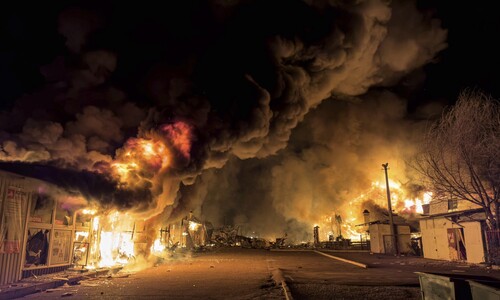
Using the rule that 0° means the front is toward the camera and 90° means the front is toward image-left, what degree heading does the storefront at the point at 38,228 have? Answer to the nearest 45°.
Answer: approximately 315°

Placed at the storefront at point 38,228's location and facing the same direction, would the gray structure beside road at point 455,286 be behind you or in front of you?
in front

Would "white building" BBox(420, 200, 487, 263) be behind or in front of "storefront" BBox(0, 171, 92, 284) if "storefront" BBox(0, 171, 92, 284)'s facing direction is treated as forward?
in front

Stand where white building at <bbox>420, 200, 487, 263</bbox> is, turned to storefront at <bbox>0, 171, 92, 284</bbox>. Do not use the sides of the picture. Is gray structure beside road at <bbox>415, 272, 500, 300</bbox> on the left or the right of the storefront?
left

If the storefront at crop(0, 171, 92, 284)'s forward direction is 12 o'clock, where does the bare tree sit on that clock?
The bare tree is roughly at 11 o'clock from the storefront.

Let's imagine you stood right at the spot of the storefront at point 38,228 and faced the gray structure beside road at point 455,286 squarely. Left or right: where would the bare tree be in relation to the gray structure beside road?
left
